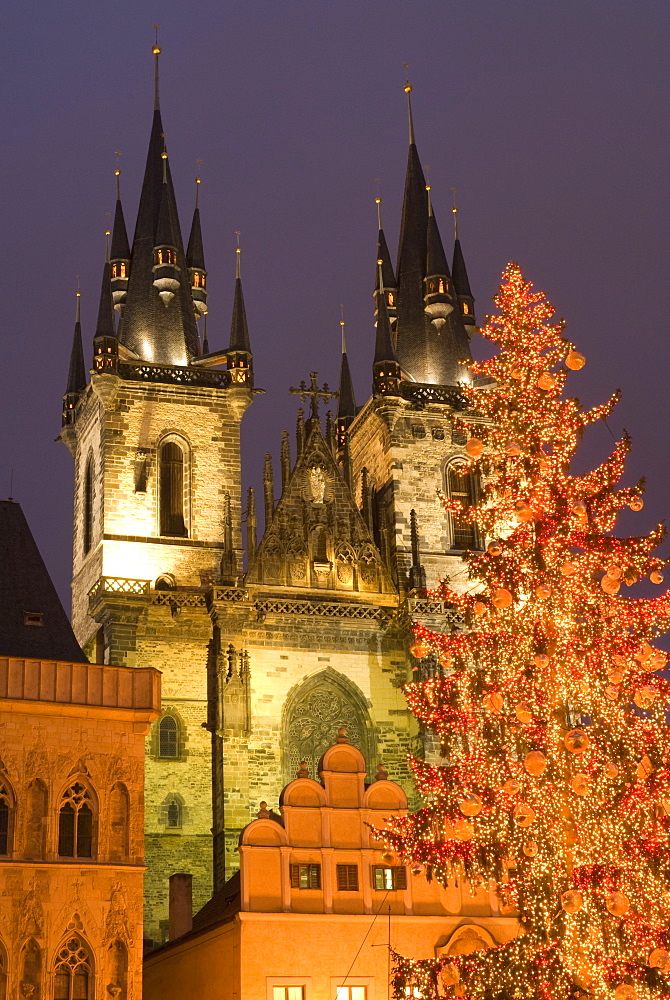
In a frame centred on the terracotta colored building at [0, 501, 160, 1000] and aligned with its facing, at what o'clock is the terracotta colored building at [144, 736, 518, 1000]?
the terracotta colored building at [144, 736, 518, 1000] is roughly at 9 o'clock from the terracotta colored building at [0, 501, 160, 1000].

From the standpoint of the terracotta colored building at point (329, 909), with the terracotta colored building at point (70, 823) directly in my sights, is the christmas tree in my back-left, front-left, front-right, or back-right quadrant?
back-left

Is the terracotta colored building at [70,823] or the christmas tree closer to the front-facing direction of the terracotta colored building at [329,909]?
the christmas tree

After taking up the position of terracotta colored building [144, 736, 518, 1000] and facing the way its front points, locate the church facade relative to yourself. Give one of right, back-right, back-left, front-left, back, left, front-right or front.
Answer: back

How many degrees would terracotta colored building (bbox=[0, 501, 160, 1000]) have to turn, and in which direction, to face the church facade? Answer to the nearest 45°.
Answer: approximately 180°

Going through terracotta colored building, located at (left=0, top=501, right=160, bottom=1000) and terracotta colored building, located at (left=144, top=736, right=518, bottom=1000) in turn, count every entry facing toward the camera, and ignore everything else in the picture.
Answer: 2

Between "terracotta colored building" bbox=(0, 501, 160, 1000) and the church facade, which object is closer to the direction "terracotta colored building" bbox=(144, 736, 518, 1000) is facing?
the terracotta colored building

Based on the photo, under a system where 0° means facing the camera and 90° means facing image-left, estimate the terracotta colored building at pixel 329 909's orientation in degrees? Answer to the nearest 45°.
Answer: approximately 0°

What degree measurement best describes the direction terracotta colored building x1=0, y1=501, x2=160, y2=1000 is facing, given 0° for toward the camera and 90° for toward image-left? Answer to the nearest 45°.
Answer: approximately 0°

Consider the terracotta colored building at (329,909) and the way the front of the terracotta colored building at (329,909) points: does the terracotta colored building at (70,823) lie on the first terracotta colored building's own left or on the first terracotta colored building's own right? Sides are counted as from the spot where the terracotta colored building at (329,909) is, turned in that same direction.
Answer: on the first terracotta colored building's own right
